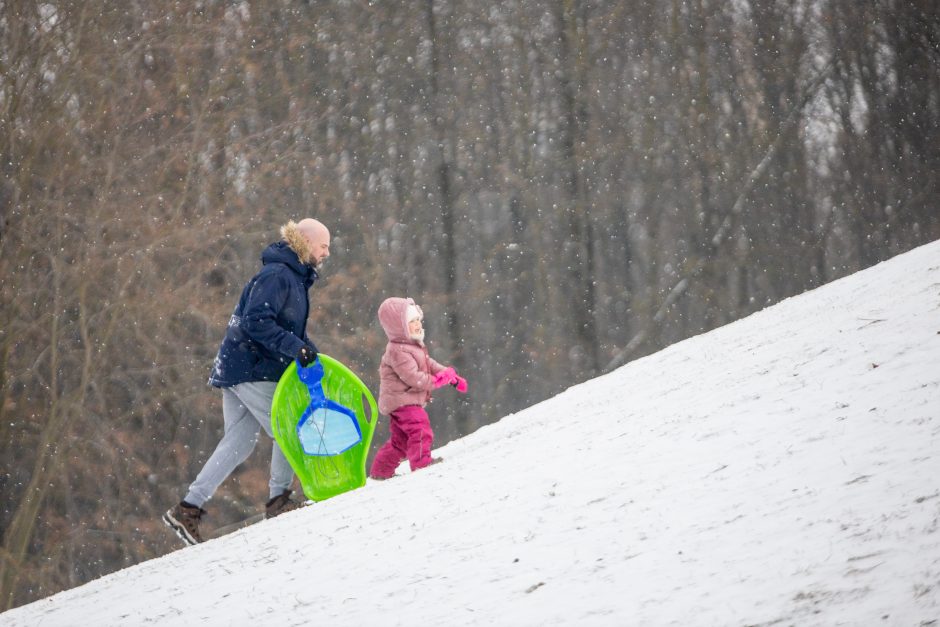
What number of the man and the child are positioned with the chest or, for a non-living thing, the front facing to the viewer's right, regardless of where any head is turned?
2

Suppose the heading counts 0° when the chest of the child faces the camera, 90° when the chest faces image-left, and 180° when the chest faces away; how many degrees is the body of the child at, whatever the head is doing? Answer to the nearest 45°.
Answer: approximately 270°

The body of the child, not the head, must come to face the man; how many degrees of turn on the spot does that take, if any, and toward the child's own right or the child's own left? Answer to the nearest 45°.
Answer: approximately 135° to the child's own right

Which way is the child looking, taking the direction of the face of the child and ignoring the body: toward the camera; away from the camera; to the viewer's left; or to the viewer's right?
to the viewer's right

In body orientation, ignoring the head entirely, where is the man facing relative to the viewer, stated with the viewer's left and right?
facing to the right of the viewer

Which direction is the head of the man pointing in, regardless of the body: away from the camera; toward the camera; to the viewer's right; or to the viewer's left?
to the viewer's right

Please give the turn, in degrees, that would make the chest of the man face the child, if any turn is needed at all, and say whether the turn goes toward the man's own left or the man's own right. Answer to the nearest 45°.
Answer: approximately 45° to the man's own left
